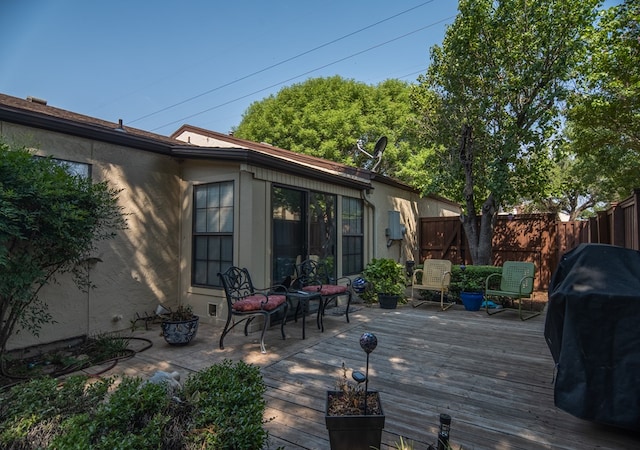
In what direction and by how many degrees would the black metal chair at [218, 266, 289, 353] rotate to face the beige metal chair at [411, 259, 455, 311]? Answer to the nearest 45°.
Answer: approximately 90° to its left

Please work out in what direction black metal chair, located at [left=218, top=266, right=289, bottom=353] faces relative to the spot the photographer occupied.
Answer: facing the viewer and to the right of the viewer

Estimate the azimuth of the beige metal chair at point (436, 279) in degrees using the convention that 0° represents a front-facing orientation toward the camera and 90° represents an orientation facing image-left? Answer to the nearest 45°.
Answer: approximately 45°

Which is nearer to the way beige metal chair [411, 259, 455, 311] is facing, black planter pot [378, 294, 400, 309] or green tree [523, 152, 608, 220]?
the black planter pot

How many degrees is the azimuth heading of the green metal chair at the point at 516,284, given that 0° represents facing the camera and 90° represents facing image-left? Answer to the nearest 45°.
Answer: approximately 45°

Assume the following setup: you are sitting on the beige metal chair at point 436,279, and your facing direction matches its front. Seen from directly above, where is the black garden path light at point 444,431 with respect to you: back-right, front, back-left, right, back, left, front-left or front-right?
front-left

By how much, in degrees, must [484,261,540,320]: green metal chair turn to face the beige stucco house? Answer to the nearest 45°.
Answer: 0° — it already faces it

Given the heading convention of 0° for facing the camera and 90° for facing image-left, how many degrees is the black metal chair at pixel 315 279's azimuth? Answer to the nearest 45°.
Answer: approximately 315°

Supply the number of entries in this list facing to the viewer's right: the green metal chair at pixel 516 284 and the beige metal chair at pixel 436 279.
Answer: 0

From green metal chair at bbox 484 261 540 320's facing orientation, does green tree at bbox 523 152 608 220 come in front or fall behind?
behind

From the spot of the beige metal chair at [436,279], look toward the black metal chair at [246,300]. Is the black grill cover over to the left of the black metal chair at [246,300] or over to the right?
left
